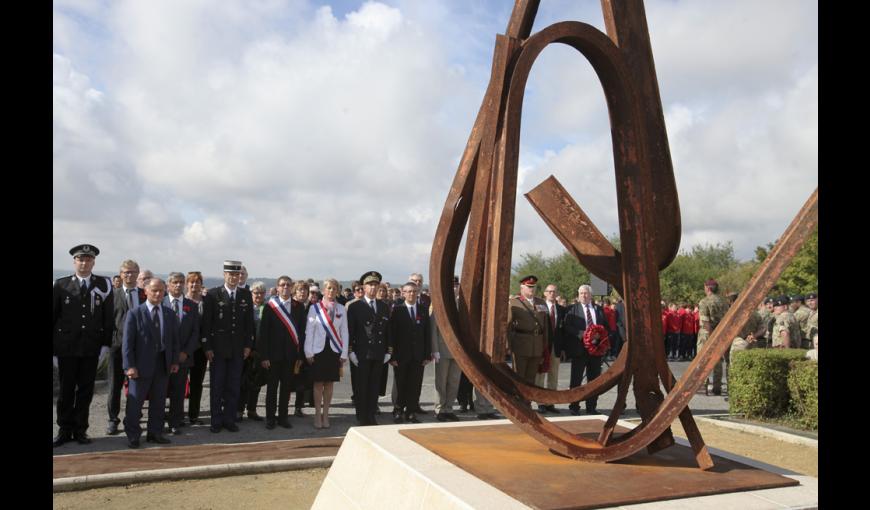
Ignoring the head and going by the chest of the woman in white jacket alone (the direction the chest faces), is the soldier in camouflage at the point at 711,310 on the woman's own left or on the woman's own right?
on the woman's own left

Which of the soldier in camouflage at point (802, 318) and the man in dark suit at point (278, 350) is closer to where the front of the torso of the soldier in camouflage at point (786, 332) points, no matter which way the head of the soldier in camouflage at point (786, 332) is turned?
the man in dark suit

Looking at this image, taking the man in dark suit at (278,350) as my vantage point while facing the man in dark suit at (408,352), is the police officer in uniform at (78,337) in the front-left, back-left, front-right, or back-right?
back-right

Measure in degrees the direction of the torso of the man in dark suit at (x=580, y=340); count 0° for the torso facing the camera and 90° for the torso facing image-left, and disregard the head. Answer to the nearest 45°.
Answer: approximately 0°

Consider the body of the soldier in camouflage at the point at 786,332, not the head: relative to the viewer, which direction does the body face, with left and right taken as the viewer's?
facing to the left of the viewer
